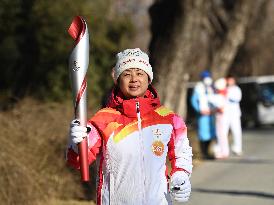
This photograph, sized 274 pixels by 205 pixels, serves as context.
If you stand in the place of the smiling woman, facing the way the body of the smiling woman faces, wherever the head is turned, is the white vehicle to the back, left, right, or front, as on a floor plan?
back

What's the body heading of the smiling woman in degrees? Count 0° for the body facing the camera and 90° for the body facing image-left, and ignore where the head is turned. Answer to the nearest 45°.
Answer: approximately 0°
